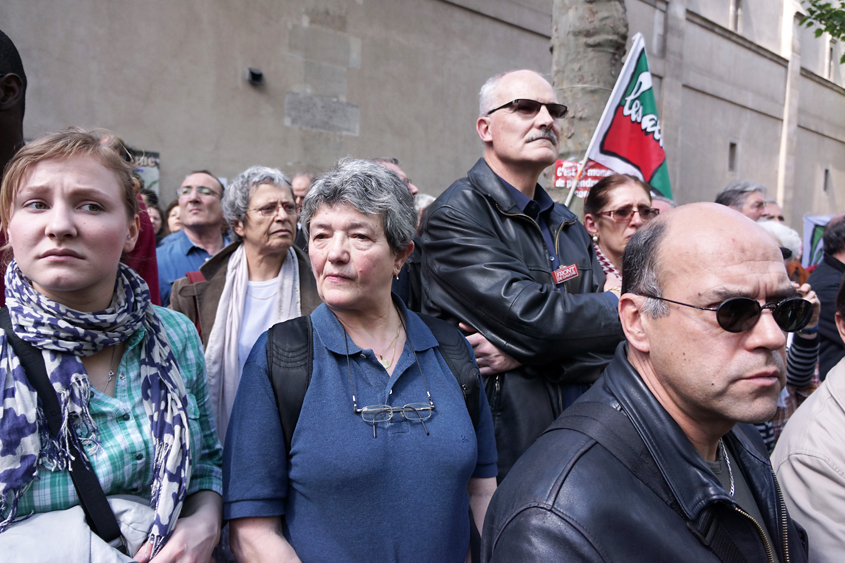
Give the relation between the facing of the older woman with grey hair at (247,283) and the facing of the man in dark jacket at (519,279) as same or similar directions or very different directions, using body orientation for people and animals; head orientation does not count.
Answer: same or similar directions

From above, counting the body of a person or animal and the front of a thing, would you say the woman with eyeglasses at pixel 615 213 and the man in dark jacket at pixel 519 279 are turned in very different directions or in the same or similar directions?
same or similar directions

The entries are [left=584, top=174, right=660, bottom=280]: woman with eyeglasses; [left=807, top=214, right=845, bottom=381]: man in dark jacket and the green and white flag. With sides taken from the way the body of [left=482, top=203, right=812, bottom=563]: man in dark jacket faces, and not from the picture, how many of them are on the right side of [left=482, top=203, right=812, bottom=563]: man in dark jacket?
0

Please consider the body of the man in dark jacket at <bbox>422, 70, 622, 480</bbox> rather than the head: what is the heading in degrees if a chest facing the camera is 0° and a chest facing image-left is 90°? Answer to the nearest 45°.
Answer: approximately 315°

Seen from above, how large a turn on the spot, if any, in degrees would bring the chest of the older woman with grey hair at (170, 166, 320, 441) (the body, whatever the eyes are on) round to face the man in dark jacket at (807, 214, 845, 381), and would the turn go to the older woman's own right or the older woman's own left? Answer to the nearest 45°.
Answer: approximately 45° to the older woman's own left

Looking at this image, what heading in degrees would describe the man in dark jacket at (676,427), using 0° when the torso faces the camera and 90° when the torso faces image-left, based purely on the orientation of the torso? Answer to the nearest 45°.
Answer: approximately 315°

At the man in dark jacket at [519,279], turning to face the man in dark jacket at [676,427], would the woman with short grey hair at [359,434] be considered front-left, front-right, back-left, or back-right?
front-right

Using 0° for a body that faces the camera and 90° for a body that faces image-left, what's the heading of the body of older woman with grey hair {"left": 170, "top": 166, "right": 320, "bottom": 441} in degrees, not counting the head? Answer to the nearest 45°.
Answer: approximately 315°

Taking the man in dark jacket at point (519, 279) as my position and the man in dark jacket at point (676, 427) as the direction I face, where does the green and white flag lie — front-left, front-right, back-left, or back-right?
back-left

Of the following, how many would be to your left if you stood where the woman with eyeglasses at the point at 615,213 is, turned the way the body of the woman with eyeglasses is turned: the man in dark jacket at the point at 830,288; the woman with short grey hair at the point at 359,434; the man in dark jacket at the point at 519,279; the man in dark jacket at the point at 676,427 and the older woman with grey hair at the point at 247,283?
1

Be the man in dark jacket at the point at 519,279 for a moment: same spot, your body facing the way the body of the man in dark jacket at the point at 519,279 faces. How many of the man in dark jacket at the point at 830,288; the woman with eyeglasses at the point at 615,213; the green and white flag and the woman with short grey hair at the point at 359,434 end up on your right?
1

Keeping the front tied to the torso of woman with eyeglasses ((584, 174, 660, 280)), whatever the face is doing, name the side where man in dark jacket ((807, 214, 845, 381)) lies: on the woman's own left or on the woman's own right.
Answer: on the woman's own left

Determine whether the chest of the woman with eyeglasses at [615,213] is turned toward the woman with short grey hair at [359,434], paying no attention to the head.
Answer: no

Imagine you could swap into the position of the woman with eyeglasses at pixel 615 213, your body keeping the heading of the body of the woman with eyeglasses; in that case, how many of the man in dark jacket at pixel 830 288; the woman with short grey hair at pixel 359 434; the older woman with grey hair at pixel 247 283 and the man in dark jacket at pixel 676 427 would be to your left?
1

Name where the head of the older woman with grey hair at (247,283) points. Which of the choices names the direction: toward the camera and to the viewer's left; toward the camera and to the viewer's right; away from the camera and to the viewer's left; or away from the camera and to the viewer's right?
toward the camera and to the viewer's right

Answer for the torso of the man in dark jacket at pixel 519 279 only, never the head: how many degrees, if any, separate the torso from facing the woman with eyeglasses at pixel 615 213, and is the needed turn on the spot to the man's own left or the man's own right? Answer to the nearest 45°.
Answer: approximately 90° to the man's own left
